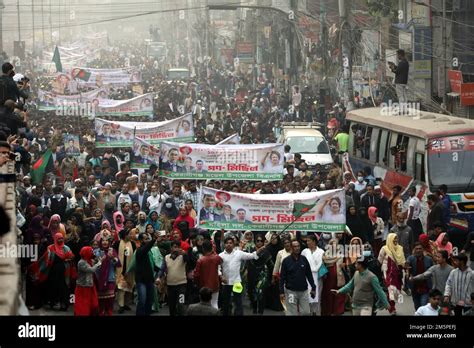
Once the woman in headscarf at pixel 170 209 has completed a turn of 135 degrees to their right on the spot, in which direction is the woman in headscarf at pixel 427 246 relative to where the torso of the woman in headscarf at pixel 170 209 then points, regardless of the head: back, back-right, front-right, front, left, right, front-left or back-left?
back

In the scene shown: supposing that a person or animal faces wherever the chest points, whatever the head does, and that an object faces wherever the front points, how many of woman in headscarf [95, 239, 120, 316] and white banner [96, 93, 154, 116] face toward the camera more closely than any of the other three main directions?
2

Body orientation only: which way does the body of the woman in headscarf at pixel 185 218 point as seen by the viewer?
toward the camera

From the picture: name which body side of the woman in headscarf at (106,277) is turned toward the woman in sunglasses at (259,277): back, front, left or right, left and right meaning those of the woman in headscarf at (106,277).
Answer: left

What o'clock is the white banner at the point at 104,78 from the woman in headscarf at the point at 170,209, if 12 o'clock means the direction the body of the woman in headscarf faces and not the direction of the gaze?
The white banner is roughly at 6 o'clock from the woman in headscarf.

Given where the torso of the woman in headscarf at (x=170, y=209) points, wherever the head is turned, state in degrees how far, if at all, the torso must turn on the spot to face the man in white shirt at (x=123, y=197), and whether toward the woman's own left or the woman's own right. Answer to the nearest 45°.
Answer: approximately 135° to the woman's own right

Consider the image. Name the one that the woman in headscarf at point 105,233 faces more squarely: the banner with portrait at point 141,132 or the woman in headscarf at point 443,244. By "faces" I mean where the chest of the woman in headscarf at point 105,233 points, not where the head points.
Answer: the woman in headscarf

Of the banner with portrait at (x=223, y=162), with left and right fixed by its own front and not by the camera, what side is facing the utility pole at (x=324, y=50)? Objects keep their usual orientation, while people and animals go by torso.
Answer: back

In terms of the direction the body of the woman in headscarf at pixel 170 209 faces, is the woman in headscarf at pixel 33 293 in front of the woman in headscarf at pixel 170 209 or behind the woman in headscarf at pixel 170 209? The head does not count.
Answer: in front

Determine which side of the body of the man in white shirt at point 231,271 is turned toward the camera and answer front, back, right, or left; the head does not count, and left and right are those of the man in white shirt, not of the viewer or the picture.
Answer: front

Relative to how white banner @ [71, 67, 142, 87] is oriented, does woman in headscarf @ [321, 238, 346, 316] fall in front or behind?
in front

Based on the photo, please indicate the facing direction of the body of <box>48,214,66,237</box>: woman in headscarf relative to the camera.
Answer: toward the camera

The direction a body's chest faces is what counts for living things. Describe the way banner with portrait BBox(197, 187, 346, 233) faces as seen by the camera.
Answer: facing the viewer

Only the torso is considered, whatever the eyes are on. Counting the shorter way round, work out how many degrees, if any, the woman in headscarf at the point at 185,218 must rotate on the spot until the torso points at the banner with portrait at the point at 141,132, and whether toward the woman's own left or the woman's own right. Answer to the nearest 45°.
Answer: approximately 180°

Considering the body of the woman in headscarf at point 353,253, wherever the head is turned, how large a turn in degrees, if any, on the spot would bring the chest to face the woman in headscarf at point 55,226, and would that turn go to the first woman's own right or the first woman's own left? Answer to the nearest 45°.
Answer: approximately 90° to the first woman's own right

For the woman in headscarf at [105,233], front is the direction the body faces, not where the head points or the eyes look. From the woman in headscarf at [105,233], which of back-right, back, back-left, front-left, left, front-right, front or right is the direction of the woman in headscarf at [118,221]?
back

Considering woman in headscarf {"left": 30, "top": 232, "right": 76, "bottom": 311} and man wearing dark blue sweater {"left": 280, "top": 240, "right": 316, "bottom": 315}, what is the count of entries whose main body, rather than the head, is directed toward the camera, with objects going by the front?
2
